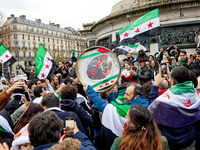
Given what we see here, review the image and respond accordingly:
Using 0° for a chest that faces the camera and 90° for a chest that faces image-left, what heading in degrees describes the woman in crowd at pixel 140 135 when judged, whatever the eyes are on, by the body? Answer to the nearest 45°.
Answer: approximately 135°

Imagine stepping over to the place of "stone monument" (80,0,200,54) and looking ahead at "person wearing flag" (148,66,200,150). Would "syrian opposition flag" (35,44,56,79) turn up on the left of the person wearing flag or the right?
right

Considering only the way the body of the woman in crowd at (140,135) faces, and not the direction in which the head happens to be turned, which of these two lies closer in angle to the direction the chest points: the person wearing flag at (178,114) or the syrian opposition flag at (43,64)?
the syrian opposition flag

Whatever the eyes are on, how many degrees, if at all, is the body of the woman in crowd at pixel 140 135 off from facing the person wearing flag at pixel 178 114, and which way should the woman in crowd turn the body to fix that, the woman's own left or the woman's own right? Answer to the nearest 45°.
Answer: approximately 90° to the woman's own right

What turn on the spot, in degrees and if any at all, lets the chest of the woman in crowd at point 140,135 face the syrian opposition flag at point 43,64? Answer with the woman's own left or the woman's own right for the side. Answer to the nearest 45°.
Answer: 0° — they already face it

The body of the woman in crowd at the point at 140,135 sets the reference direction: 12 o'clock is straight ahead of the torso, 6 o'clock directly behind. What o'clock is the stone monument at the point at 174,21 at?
The stone monument is roughly at 12 o'clock from the woman in crowd.
